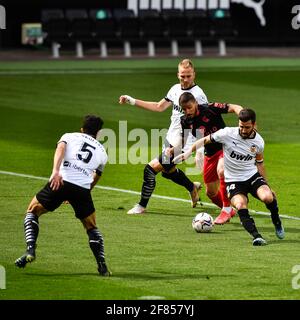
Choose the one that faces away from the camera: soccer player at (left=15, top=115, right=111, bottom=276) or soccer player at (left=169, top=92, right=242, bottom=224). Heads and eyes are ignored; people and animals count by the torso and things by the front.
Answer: soccer player at (left=15, top=115, right=111, bottom=276)

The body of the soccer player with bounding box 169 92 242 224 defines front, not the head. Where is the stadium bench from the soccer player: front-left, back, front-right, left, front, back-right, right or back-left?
back-right

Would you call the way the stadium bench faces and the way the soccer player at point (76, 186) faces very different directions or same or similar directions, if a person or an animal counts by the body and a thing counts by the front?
very different directions

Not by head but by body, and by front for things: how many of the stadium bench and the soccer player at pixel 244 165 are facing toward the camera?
2

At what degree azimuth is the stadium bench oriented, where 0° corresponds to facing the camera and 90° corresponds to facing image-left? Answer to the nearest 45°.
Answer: approximately 0°

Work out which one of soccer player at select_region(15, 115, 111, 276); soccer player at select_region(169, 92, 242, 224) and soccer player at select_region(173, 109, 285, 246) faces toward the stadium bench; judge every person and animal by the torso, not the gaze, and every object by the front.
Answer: soccer player at select_region(15, 115, 111, 276)

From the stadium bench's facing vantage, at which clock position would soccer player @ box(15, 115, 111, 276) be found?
The soccer player is roughly at 12 o'clock from the stadium bench.

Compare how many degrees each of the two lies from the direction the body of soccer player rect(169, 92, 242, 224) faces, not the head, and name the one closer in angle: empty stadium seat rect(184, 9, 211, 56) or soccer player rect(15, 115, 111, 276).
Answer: the soccer player

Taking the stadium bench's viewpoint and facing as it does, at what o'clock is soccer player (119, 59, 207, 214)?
The soccer player is roughly at 12 o'clock from the stadium bench.

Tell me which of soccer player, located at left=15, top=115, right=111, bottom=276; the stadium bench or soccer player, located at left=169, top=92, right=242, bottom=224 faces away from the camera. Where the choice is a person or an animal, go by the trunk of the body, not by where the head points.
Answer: soccer player, located at left=15, top=115, right=111, bottom=276

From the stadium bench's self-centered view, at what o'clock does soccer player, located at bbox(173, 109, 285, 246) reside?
The soccer player is roughly at 12 o'clock from the stadium bench.

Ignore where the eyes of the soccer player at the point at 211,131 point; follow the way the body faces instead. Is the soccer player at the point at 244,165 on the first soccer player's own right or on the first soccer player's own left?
on the first soccer player's own left

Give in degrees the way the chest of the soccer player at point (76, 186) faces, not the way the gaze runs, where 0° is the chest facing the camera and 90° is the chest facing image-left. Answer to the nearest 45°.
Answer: approximately 180°

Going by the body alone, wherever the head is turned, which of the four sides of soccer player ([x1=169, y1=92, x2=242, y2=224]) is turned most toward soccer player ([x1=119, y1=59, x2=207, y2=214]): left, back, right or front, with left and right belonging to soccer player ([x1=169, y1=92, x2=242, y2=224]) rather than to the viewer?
right
